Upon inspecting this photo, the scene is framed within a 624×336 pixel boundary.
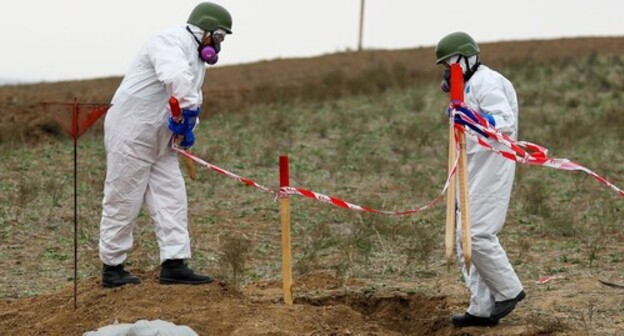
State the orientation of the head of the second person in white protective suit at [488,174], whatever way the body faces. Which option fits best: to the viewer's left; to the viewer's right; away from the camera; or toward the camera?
to the viewer's left

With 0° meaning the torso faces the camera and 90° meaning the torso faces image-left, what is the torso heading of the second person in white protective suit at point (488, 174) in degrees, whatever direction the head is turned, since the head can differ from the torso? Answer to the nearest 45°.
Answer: approximately 90°

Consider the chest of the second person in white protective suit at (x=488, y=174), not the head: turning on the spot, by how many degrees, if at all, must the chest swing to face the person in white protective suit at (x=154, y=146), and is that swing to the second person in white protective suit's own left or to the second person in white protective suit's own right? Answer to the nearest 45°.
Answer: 0° — they already face them

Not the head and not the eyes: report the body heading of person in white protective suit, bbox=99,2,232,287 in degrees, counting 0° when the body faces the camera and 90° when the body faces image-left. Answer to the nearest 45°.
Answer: approximately 270°

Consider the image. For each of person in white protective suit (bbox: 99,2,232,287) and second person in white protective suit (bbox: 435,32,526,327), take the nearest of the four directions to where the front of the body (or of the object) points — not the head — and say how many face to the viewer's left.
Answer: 1

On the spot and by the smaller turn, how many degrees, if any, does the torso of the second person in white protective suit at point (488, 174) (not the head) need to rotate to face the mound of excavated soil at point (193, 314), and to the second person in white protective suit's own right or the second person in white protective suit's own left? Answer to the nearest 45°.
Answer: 0° — they already face it

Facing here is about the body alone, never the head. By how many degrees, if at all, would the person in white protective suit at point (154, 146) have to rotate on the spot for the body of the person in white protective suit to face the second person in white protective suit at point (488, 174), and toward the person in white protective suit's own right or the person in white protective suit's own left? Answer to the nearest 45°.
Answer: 0° — they already face them

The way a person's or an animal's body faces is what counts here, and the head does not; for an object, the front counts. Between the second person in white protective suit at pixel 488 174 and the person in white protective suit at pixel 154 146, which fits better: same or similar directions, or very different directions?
very different directions
